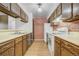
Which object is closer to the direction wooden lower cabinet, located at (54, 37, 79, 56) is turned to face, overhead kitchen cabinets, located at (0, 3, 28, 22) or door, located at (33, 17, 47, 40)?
the overhead kitchen cabinets

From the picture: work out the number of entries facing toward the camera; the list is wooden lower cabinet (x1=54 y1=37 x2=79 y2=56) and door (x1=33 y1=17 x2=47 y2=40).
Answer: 1

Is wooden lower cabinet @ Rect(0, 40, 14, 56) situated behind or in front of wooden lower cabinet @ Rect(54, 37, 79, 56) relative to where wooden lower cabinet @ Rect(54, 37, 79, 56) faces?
in front

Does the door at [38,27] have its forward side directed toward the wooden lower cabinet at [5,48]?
yes

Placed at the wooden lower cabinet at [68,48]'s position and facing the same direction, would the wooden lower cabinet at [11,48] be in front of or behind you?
in front

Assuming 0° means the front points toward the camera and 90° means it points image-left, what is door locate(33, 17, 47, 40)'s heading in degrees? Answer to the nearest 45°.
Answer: approximately 0°

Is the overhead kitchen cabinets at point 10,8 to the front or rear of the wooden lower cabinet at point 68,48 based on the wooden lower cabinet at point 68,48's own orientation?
to the front

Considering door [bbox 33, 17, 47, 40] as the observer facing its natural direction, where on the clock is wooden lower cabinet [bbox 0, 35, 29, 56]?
The wooden lower cabinet is roughly at 12 o'clock from the door.

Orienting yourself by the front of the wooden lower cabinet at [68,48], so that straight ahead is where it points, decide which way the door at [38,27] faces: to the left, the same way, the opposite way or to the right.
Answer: to the left

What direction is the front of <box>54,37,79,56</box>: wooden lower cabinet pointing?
to the viewer's left
